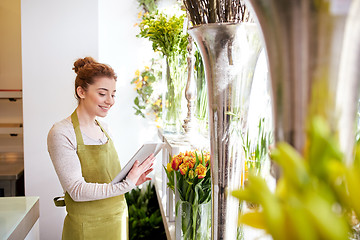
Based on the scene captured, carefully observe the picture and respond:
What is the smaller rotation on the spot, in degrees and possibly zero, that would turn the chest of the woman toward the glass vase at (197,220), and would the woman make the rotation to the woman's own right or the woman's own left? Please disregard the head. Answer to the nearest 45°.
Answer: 0° — they already face it

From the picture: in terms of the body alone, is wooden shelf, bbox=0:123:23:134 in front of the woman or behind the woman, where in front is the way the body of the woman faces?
behind

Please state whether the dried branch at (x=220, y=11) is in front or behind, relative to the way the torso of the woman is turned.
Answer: in front

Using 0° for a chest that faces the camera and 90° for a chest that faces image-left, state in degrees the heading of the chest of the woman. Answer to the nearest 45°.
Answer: approximately 315°

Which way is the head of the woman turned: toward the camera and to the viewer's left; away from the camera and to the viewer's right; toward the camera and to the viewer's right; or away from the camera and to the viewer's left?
toward the camera and to the viewer's right

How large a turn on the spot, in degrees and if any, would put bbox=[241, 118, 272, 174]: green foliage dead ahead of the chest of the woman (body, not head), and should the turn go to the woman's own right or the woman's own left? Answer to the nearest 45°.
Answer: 0° — they already face it

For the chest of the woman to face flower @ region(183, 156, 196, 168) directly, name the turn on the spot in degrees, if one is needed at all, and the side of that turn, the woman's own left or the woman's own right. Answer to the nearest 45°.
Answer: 0° — they already face it
